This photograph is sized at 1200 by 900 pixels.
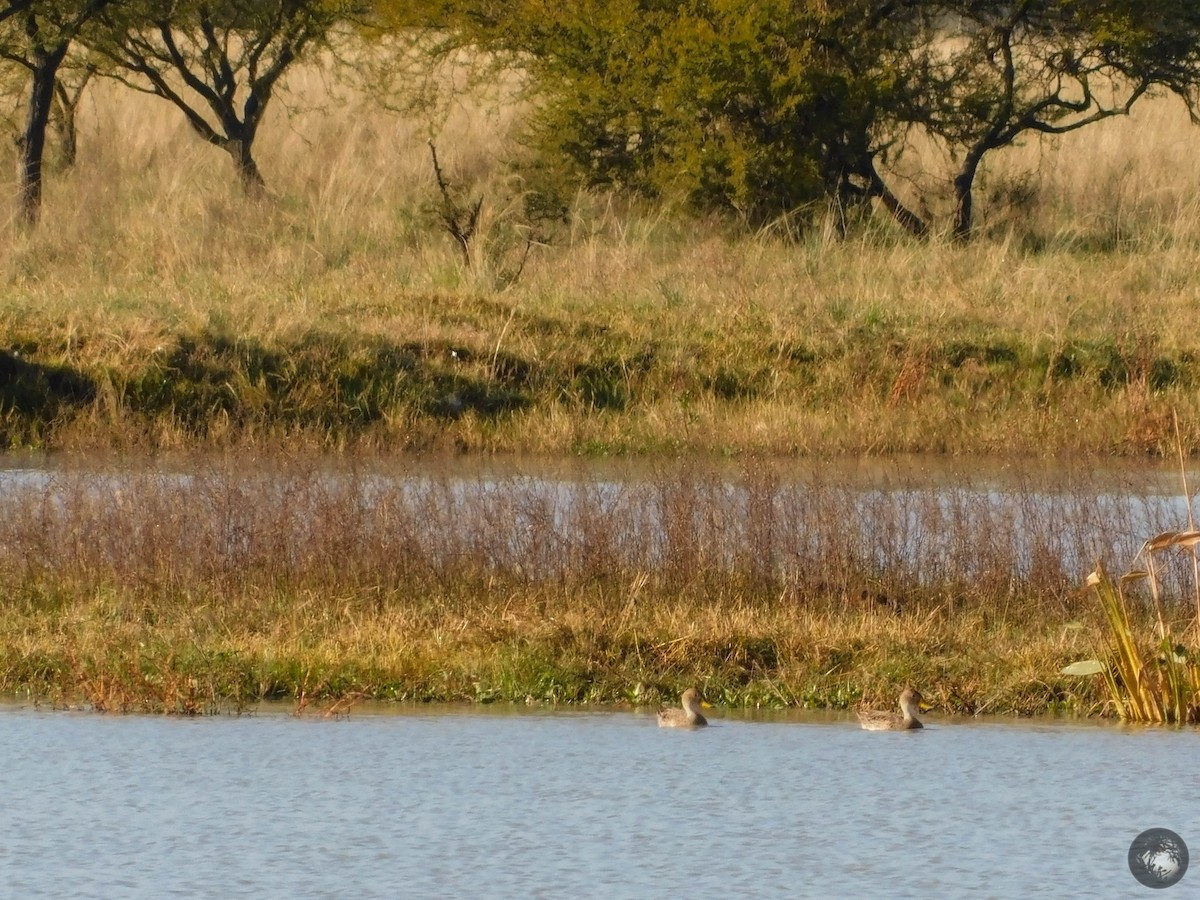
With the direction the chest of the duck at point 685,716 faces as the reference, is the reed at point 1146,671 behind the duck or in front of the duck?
in front

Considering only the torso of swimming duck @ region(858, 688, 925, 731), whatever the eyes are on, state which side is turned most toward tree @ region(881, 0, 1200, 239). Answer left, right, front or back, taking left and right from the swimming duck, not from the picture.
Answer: left

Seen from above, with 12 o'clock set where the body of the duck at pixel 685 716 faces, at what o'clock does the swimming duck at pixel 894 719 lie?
The swimming duck is roughly at 12 o'clock from the duck.

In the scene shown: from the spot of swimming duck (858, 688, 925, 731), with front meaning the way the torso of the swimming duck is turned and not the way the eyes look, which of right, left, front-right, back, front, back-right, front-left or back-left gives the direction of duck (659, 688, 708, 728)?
back

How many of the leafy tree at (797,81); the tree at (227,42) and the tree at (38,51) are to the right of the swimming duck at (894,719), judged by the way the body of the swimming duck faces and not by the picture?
0

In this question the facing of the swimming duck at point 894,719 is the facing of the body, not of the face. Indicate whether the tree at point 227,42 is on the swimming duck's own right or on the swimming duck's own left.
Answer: on the swimming duck's own left

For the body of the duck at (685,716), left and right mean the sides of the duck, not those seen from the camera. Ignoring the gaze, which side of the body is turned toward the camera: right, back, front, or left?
right

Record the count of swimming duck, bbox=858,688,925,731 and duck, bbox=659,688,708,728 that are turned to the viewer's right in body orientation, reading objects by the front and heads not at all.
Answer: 2

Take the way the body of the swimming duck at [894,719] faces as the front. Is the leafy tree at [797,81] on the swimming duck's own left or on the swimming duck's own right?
on the swimming duck's own left

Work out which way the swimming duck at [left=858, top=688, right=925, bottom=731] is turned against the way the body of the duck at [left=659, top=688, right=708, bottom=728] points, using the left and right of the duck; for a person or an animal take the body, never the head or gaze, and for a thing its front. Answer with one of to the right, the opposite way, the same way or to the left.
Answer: the same way

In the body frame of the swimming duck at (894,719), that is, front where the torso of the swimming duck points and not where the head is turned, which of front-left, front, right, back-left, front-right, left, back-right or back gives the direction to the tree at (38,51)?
back-left

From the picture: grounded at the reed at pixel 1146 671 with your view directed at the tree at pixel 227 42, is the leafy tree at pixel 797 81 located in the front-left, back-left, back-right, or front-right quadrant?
front-right

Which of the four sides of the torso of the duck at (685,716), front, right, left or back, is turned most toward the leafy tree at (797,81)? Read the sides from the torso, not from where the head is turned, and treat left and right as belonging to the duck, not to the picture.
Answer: left

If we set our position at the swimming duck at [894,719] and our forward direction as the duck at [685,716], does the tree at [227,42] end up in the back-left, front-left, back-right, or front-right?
front-right

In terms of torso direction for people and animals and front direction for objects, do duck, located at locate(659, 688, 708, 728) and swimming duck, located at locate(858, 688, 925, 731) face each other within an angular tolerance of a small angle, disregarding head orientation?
no

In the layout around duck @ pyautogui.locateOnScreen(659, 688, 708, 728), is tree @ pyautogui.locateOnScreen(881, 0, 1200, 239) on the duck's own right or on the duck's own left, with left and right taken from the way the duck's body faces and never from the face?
on the duck's own left

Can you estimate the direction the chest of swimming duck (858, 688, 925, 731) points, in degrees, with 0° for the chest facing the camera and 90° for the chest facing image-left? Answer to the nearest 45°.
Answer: approximately 270°

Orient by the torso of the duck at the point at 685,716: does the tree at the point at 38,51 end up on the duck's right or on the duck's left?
on the duck's left

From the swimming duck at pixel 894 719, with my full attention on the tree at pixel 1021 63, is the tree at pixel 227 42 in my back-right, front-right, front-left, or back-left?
front-left
